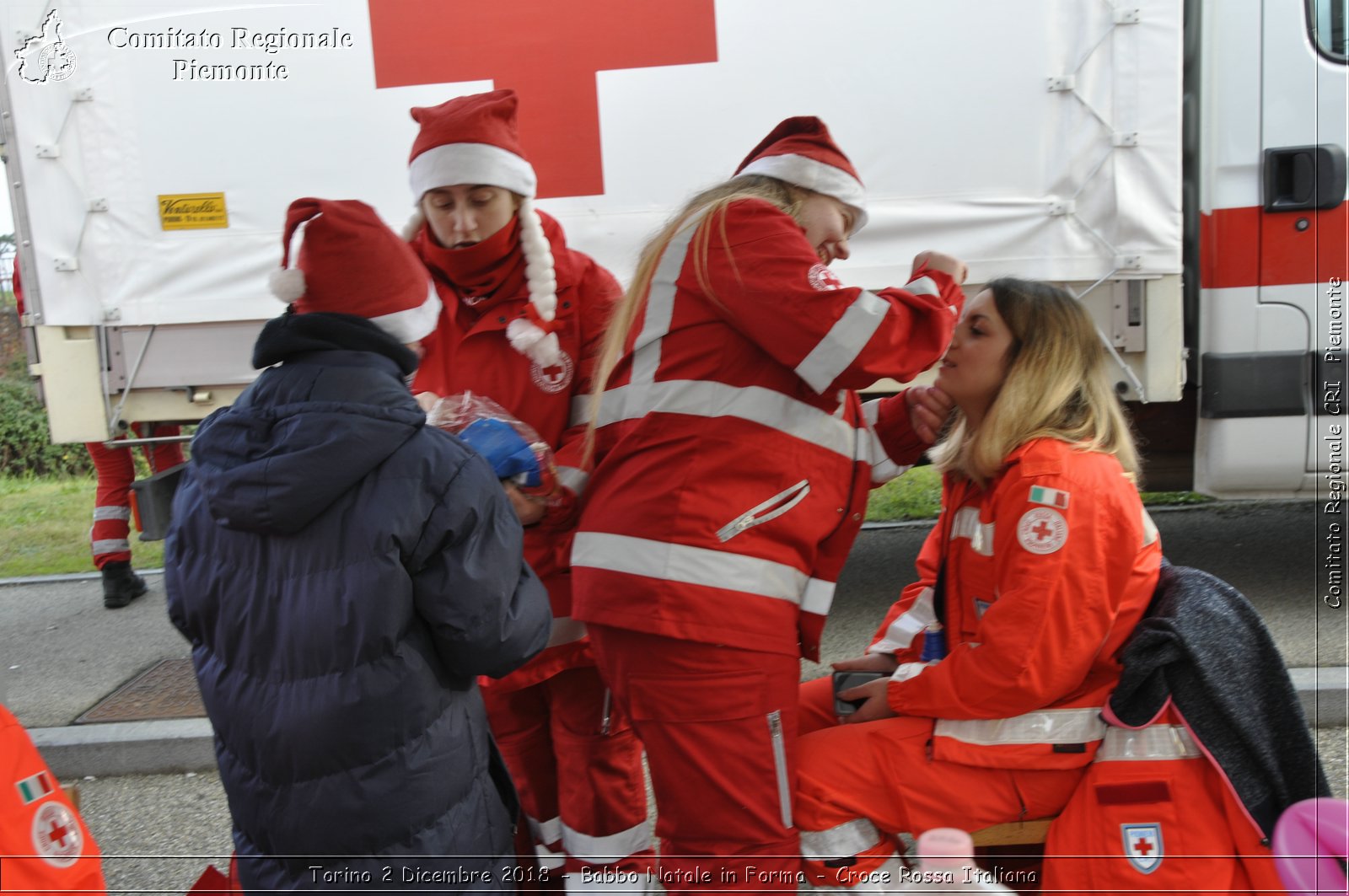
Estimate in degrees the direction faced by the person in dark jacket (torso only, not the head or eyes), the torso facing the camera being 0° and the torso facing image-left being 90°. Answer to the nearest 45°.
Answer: approximately 225°

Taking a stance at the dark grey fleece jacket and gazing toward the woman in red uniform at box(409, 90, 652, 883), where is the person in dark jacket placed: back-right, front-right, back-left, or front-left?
front-left

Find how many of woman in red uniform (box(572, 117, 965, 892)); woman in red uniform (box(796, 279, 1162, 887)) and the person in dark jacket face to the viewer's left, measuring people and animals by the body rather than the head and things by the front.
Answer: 1

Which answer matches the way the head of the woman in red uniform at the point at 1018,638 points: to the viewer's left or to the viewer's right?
to the viewer's left

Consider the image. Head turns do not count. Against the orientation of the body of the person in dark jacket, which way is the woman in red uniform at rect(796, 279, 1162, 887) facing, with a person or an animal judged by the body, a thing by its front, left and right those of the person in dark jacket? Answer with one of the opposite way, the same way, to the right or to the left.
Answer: to the left

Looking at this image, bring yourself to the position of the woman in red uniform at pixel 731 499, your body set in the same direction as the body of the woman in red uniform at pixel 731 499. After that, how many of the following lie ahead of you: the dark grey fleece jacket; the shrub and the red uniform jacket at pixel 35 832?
1

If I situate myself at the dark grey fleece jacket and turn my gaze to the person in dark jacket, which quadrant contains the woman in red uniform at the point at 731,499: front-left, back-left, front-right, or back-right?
front-right

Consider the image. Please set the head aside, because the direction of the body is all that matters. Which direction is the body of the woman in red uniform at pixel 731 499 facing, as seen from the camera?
to the viewer's right

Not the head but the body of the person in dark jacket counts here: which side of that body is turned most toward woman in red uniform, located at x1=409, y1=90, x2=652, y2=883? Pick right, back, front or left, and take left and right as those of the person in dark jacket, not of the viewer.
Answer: front

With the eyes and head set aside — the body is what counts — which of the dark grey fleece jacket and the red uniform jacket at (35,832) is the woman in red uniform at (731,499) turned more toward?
the dark grey fleece jacket

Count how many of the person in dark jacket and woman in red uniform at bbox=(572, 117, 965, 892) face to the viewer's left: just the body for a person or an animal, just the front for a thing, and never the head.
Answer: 0

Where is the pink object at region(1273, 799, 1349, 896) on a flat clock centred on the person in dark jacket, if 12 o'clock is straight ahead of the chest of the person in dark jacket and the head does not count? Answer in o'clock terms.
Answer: The pink object is roughly at 2 o'clock from the person in dark jacket.

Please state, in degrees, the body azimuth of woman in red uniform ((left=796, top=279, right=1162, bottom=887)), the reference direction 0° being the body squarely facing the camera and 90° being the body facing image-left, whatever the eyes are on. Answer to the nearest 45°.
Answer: approximately 90°

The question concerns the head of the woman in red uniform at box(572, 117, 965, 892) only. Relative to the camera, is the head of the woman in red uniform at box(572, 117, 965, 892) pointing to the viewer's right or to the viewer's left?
to the viewer's right
